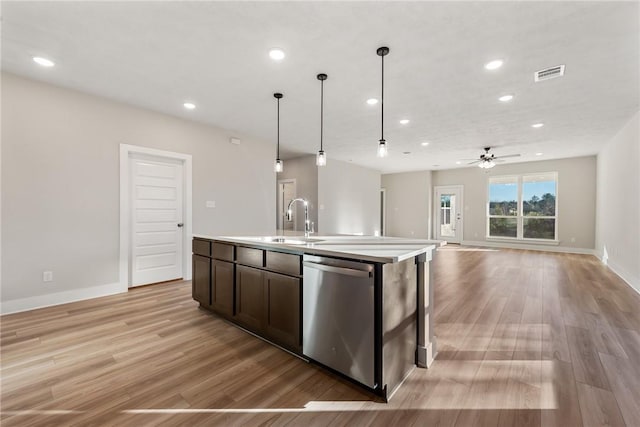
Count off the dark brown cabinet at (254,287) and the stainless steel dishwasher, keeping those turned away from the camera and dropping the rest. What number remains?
0

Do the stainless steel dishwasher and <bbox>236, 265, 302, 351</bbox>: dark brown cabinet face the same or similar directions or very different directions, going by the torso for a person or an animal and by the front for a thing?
same or similar directions

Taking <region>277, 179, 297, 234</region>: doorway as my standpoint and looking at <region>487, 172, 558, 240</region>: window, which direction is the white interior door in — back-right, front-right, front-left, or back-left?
back-right

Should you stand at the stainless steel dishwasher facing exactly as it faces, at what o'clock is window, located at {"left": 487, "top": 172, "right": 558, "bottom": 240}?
The window is roughly at 6 o'clock from the stainless steel dishwasher.

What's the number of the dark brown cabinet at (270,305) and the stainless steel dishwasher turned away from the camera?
0

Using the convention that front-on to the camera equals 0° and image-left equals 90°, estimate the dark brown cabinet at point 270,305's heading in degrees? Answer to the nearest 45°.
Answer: approximately 45°

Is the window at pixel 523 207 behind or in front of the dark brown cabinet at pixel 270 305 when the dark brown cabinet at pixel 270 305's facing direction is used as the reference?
behind

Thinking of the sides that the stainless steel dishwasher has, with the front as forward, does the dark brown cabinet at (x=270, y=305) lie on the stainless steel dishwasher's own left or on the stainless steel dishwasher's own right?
on the stainless steel dishwasher's own right

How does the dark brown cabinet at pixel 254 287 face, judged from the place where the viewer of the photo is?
facing the viewer and to the left of the viewer

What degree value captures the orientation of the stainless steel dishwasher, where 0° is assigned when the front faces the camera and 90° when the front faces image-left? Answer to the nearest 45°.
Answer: approximately 45°

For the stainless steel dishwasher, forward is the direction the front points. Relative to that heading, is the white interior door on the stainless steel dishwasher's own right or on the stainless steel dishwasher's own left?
on the stainless steel dishwasher's own right

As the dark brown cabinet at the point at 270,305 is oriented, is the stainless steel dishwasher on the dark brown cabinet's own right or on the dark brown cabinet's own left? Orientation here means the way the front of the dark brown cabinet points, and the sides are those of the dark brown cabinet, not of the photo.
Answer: on the dark brown cabinet's own left

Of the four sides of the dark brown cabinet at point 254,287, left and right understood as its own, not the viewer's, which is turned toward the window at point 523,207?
back

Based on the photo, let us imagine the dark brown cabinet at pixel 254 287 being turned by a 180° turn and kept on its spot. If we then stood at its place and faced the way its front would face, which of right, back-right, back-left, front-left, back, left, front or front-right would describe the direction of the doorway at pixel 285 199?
front-left

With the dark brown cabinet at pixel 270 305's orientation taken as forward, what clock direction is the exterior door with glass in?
The exterior door with glass is roughly at 6 o'clock from the dark brown cabinet.

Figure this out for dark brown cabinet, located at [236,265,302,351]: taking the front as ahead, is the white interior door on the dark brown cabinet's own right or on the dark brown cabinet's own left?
on the dark brown cabinet's own right

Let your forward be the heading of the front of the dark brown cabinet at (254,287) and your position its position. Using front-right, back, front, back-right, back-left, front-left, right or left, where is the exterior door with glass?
back
